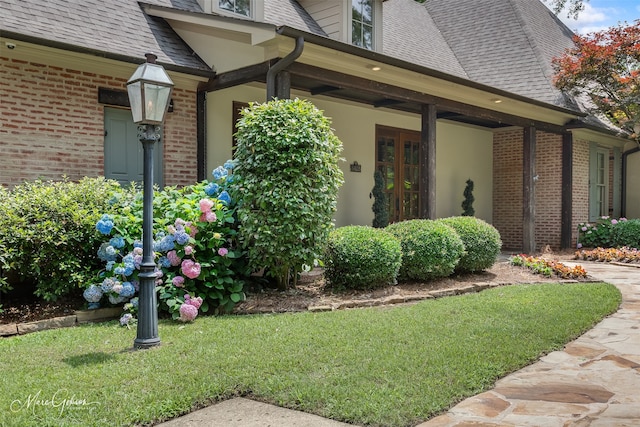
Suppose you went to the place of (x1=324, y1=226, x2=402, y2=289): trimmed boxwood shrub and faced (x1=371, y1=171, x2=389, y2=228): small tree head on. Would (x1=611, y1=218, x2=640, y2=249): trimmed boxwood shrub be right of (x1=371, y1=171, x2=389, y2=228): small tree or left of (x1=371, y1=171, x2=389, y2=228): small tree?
right

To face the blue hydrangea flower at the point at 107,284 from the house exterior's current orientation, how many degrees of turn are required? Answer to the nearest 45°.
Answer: approximately 90° to its right

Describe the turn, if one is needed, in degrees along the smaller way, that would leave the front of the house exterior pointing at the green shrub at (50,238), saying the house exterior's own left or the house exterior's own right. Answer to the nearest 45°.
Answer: approximately 90° to the house exterior's own right

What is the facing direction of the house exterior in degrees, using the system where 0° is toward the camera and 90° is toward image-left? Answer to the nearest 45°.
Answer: approximately 315°

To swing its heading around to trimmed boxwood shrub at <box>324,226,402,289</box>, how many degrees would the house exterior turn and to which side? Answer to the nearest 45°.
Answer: approximately 45° to its right

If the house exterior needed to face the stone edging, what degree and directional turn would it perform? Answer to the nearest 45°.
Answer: approximately 90° to its right
